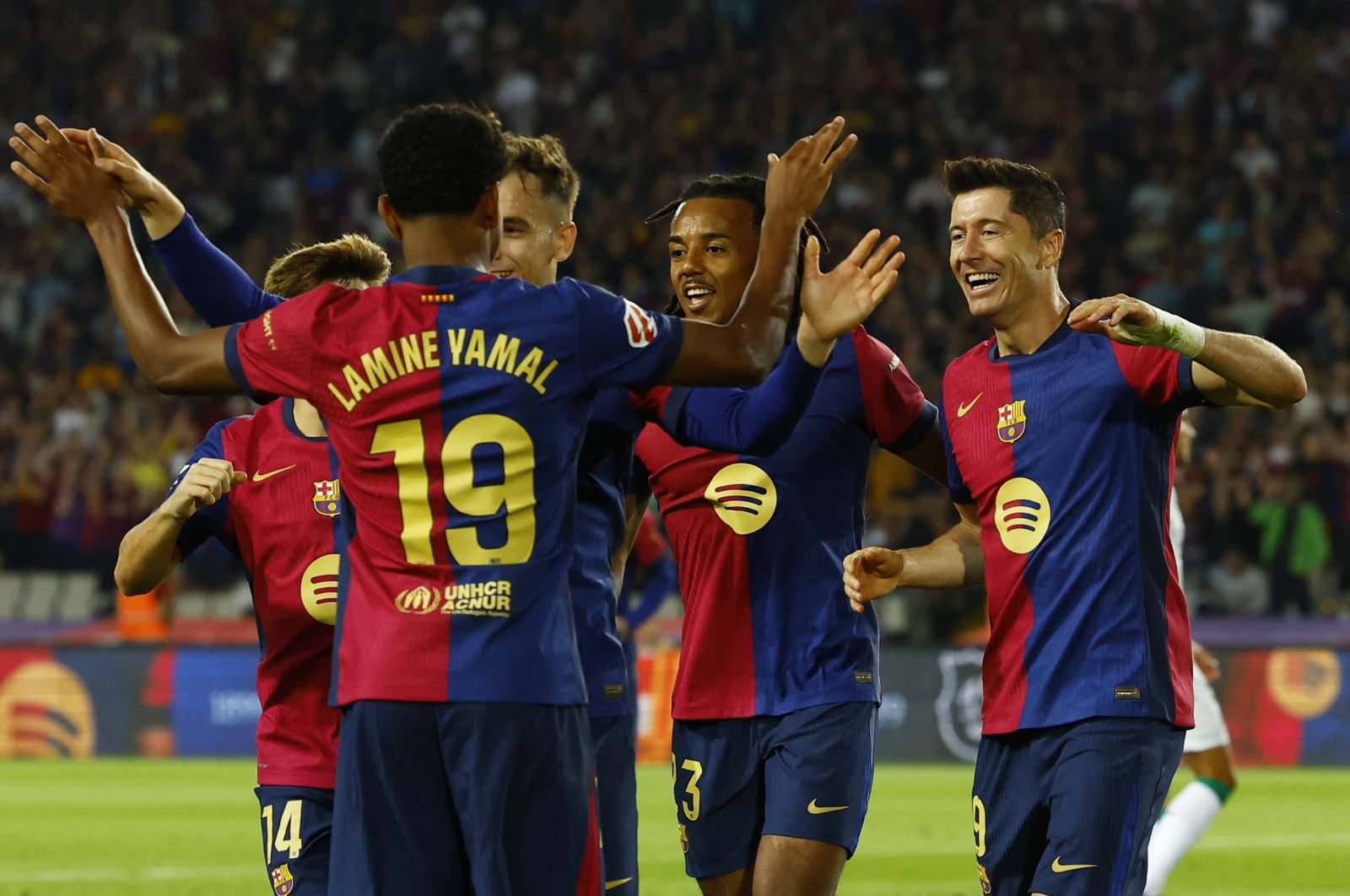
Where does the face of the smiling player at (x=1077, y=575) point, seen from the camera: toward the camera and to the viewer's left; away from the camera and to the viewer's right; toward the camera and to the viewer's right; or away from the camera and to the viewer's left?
toward the camera and to the viewer's left

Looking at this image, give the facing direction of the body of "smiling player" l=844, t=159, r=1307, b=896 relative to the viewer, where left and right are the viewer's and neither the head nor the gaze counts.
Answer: facing the viewer and to the left of the viewer
